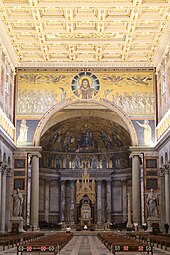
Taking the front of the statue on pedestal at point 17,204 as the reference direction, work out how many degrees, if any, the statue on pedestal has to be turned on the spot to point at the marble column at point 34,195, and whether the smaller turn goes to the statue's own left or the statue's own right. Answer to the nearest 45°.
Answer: approximately 135° to the statue's own left

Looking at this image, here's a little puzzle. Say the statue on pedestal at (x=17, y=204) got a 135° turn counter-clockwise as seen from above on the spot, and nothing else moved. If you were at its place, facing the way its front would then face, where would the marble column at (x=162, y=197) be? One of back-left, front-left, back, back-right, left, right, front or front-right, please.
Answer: front-right

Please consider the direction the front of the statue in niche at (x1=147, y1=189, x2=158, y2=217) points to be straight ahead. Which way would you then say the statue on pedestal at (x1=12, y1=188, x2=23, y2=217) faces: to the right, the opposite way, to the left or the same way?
the same way

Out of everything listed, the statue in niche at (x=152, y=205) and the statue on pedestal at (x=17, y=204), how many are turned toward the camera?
2

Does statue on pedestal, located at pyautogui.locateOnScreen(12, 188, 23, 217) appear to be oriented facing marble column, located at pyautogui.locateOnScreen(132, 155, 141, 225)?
no

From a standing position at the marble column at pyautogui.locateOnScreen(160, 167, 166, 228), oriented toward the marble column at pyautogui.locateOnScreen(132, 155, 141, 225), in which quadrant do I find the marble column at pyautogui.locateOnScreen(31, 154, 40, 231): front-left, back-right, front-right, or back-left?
front-left

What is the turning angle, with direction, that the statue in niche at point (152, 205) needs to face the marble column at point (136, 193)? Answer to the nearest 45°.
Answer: approximately 135° to its right

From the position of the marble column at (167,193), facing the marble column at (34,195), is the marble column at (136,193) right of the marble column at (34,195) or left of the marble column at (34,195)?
right

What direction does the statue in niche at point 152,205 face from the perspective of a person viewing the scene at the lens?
facing the viewer

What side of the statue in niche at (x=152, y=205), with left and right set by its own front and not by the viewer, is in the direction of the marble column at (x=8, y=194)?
right

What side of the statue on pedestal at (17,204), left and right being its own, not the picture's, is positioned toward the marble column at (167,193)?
left

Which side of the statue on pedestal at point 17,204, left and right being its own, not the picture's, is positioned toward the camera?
front
